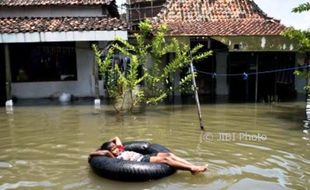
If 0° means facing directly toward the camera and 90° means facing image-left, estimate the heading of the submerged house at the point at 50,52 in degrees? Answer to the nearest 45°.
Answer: approximately 0°

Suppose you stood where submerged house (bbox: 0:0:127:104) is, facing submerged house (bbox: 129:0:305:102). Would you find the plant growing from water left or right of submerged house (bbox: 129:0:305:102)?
right

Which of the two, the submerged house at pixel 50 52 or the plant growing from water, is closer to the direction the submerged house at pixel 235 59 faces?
the plant growing from water

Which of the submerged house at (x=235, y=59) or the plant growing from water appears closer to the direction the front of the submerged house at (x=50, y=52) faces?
the plant growing from water

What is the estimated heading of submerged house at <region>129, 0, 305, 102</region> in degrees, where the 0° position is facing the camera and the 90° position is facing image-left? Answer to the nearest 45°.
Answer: approximately 0°

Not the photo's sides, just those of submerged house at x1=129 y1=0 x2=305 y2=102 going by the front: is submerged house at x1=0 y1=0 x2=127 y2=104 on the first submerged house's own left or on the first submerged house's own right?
on the first submerged house's own right

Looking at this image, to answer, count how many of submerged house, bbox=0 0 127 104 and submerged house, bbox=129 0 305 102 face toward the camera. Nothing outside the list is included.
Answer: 2

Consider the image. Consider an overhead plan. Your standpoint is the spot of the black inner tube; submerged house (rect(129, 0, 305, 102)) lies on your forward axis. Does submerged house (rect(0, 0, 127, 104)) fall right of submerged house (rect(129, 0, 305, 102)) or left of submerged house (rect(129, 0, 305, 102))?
left

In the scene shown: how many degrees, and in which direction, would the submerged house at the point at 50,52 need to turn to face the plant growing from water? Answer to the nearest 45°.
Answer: approximately 45° to its left

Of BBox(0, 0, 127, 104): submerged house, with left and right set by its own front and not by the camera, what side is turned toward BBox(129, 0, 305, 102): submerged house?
left
